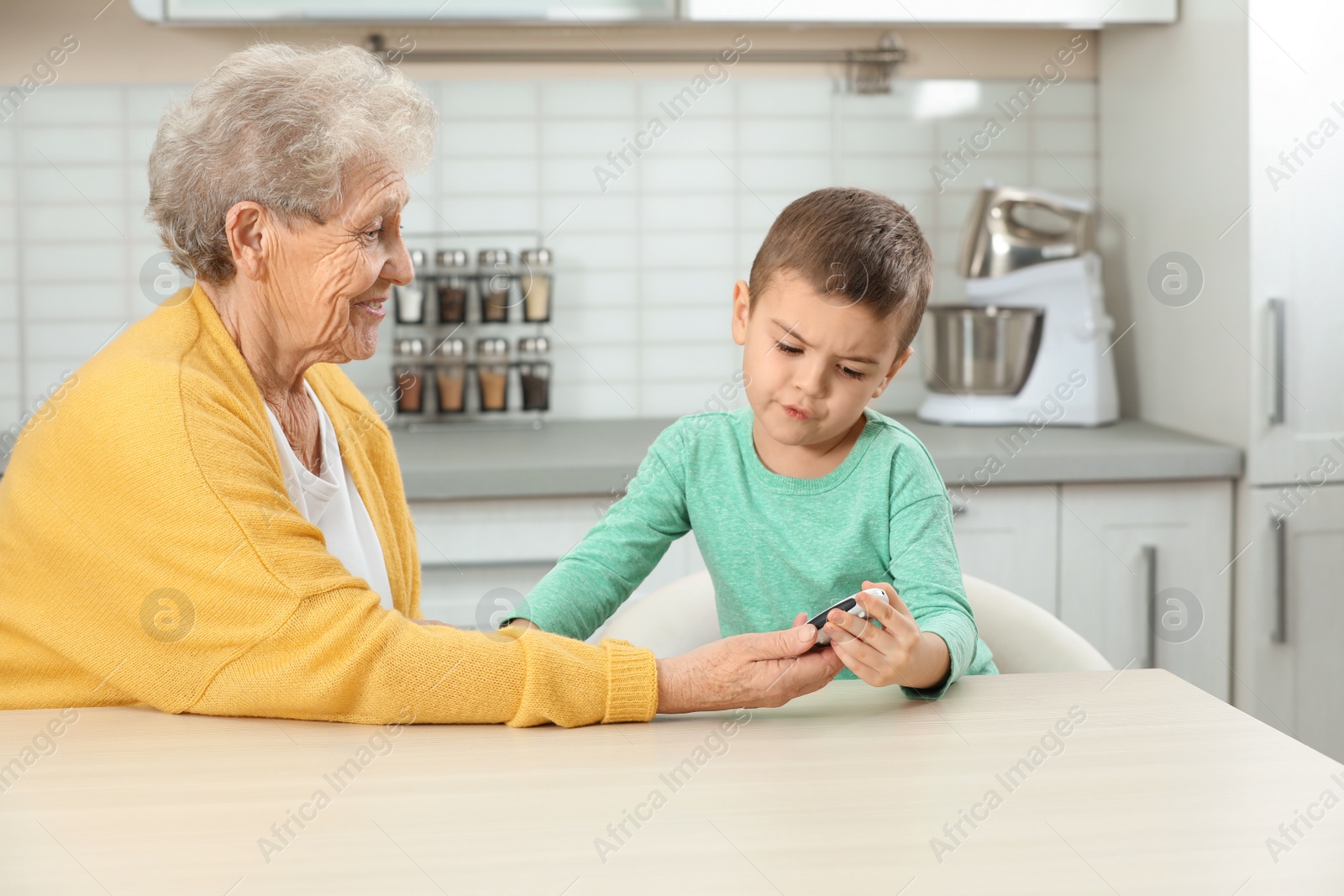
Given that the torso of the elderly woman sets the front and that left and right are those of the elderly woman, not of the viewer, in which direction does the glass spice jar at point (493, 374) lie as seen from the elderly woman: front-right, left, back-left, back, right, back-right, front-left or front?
left

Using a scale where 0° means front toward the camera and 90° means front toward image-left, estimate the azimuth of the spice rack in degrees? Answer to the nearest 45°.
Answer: approximately 0°

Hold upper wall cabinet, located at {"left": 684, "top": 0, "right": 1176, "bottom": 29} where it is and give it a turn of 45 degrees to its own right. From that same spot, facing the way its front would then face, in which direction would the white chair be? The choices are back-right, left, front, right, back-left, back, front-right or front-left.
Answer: front-left

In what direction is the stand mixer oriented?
to the viewer's left

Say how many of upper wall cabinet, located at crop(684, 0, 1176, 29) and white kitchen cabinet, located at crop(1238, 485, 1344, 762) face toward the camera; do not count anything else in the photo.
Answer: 2

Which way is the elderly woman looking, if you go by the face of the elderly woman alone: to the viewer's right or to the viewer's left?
to the viewer's right

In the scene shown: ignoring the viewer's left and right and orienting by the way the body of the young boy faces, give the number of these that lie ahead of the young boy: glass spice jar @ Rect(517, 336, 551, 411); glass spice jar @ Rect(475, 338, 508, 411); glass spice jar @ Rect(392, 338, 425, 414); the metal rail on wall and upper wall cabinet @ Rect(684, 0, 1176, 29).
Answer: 0

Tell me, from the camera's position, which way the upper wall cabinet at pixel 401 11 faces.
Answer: facing the viewer

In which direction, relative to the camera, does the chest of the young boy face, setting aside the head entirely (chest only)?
toward the camera

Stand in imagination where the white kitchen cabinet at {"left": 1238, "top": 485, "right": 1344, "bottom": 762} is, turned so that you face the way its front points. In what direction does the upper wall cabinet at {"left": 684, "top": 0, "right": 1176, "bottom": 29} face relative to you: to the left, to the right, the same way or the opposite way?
the same way

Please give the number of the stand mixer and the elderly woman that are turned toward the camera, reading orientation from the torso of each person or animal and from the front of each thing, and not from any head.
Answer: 0
